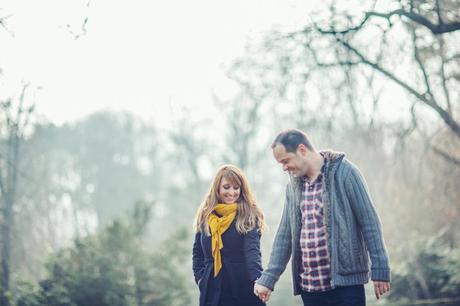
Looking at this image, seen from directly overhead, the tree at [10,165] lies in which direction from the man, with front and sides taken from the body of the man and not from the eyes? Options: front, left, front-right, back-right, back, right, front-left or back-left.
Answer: right

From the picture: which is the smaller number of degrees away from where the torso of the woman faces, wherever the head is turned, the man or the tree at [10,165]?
the man

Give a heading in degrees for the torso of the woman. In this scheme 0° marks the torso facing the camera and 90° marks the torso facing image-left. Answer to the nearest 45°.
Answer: approximately 0°

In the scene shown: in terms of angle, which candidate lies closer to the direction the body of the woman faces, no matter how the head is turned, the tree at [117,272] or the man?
the man

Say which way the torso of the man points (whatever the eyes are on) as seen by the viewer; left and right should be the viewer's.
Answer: facing the viewer and to the left of the viewer

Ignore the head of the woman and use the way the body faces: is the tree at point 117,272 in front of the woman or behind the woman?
behind

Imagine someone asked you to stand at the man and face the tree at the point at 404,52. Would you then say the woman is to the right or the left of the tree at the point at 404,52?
left

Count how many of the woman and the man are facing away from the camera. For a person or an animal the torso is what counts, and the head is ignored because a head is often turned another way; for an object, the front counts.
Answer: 0

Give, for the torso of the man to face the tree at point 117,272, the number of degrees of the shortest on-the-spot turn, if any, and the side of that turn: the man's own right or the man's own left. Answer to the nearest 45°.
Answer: approximately 90° to the man's own right

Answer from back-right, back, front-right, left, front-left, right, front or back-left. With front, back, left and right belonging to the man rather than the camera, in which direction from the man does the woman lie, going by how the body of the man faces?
right
